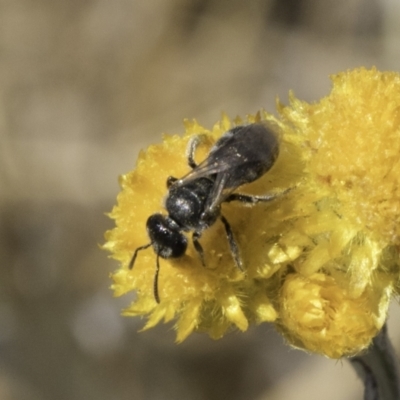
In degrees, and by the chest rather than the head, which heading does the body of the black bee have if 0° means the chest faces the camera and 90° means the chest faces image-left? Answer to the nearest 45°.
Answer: approximately 45°
